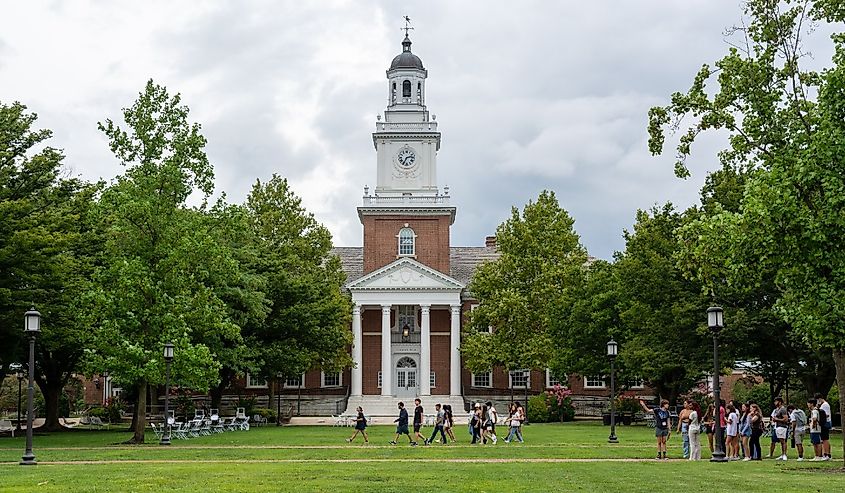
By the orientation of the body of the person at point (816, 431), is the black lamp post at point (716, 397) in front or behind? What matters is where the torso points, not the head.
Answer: in front

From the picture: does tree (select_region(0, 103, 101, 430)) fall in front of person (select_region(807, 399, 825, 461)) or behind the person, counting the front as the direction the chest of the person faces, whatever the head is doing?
in front

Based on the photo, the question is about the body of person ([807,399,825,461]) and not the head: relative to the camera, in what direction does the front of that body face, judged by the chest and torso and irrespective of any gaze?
to the viewer's left

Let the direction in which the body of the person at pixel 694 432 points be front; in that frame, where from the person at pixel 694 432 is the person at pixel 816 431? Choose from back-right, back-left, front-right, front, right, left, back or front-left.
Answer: back

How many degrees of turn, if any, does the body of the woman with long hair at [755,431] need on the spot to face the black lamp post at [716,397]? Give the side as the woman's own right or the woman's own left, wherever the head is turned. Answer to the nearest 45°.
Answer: approximately 45° to the woman's own left

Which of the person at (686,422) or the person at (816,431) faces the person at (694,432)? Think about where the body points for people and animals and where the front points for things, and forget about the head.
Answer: the person at (816,431)

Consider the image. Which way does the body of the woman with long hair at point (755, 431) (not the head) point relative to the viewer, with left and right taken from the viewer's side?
facing to the left of the viewer

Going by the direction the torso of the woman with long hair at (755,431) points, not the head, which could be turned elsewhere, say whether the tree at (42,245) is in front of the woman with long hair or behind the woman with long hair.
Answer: in front

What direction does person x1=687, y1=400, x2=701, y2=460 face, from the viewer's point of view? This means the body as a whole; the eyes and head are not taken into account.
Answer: to the viewer's left
